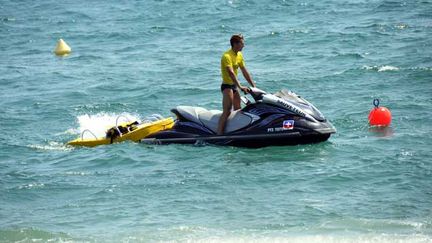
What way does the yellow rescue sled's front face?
to the viewer's right

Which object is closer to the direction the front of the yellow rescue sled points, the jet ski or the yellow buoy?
the jet ski

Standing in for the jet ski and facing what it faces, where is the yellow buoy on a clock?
The yellow buoy is roughly at 8 o'clock from the jet ski.

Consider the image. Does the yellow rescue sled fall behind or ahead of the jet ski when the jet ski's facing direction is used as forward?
behind

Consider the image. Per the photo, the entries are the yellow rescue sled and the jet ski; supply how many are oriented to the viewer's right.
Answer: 2

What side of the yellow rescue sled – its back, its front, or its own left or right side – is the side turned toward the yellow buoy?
left

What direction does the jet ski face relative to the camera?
to the viewer's right

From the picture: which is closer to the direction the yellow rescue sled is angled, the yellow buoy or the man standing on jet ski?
the man standing on jet ski

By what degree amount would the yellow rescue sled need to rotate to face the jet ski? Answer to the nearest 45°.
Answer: approximately 45° to its right
